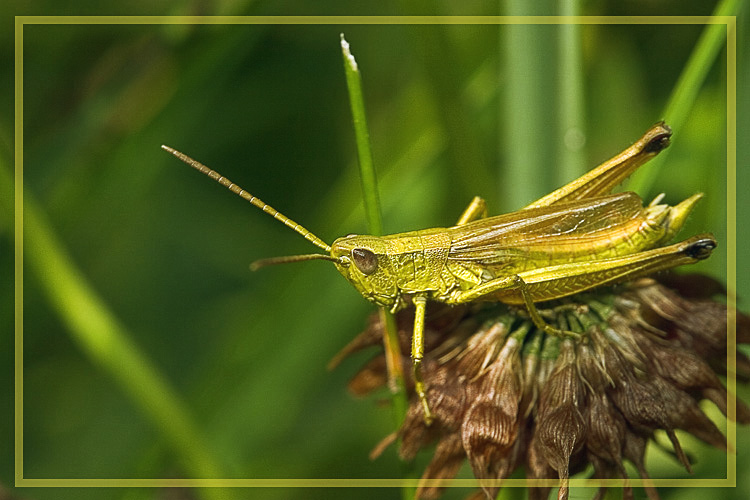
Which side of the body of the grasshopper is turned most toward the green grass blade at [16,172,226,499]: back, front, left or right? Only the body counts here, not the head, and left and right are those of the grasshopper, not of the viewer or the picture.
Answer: front

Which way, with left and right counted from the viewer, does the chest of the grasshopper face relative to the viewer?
facing to the left of the viewer

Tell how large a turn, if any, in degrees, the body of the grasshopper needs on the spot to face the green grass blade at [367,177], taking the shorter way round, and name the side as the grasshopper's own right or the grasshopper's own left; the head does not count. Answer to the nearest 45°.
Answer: approximately 45° to the grasshopper's own left
